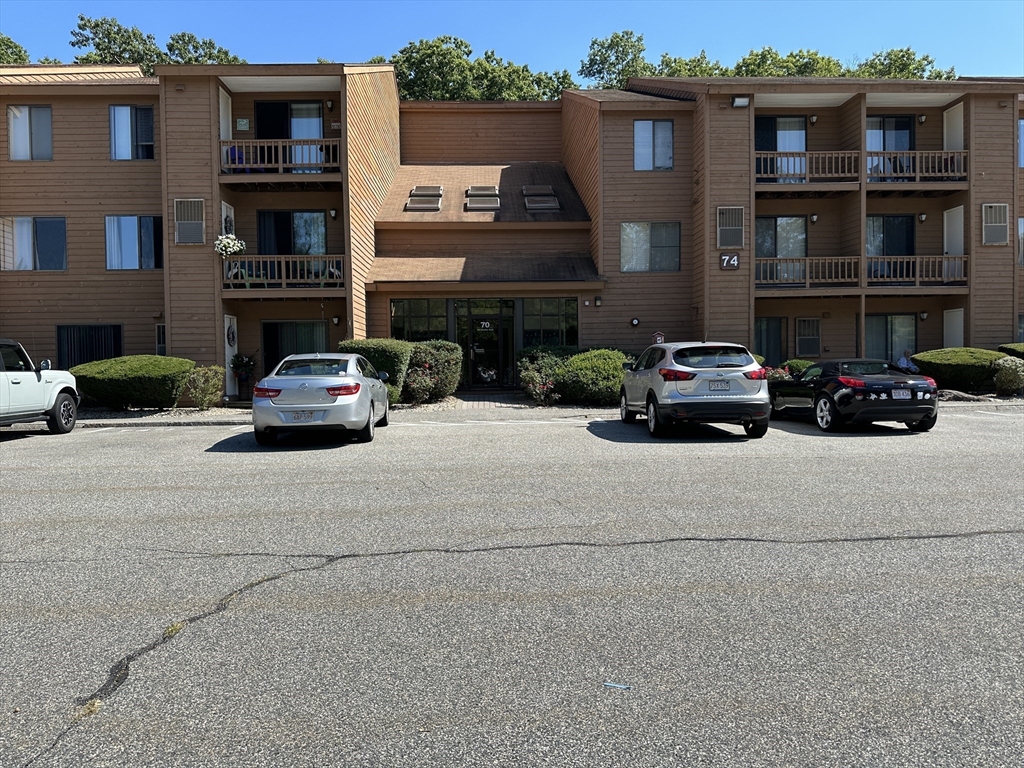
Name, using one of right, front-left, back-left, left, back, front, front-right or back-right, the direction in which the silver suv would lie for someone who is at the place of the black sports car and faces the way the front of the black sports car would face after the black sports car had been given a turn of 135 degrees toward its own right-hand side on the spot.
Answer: back-right

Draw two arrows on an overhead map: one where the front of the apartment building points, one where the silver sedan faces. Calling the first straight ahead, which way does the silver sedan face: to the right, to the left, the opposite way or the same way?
the opposite way

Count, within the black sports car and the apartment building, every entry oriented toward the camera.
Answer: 1

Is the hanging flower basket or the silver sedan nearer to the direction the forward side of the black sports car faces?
the hanging flower basket

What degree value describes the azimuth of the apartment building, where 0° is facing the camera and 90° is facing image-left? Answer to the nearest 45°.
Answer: approximately 0°

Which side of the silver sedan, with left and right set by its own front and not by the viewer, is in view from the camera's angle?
back

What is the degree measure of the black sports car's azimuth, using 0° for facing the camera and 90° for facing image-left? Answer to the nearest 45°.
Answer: approximately 135°

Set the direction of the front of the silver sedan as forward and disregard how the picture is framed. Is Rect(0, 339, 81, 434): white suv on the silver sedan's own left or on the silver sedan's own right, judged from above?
on the silver sedan's own left
